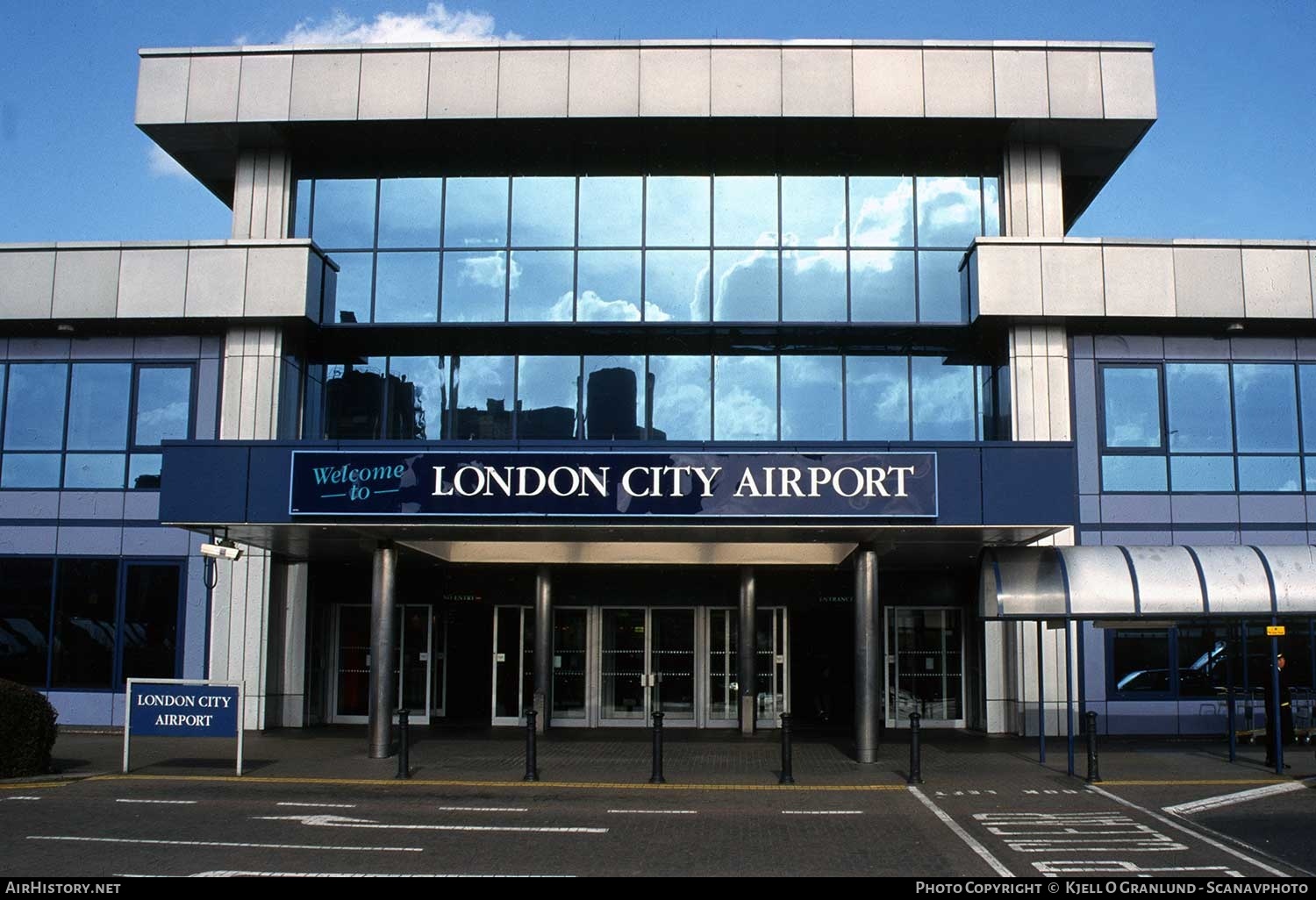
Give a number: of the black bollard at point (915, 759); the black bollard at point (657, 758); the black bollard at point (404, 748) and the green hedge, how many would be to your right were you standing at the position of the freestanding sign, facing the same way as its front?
1

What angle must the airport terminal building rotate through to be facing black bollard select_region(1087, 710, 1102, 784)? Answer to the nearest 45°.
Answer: approximately 45° to its left

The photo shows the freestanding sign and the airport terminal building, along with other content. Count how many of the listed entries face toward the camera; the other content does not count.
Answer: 2

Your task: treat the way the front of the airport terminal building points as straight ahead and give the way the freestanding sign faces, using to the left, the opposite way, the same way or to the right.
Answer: the same way

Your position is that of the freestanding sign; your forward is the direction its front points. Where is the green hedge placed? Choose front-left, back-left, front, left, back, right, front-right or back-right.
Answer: right

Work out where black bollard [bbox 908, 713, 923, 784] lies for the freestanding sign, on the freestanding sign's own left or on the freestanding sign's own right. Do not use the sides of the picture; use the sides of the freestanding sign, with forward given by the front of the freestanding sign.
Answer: on the freestanding sign's own left

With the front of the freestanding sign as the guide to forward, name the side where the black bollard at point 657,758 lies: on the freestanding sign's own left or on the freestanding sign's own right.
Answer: on the freestanding sign's own left

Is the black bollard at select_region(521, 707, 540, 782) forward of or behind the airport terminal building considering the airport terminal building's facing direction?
forward

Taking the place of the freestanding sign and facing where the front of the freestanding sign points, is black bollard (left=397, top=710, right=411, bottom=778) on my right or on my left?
on my left

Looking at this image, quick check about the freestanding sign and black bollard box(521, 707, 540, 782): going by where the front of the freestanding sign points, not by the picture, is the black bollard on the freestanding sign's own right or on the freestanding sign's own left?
on the freestanding sign's own left

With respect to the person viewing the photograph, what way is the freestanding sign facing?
facing the viewer

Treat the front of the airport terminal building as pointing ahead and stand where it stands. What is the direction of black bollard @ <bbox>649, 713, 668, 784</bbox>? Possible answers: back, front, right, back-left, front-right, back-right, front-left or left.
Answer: front
